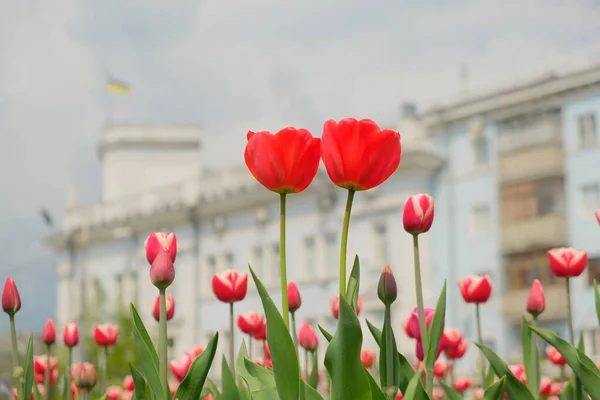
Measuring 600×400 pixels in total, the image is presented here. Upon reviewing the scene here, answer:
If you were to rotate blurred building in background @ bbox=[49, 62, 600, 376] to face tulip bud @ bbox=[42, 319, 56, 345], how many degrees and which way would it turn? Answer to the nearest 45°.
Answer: approximately 45° to its left

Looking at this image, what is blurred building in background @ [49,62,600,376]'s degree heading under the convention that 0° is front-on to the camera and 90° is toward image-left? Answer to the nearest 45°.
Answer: approximately 45°

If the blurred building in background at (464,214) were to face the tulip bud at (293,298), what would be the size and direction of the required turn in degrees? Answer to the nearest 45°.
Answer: approximately 45° to its left

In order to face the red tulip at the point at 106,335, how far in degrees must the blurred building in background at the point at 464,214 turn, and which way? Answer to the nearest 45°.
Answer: approximately 45° to its left

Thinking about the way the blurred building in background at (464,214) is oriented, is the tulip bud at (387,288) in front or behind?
in front

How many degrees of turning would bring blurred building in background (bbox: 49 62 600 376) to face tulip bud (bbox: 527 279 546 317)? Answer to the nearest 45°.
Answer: approximately 45° to its left

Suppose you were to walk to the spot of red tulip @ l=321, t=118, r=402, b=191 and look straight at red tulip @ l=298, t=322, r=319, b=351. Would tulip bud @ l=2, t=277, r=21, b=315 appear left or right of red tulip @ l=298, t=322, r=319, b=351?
left

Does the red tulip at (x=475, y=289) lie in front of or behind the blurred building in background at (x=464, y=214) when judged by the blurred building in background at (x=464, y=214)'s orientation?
in front
